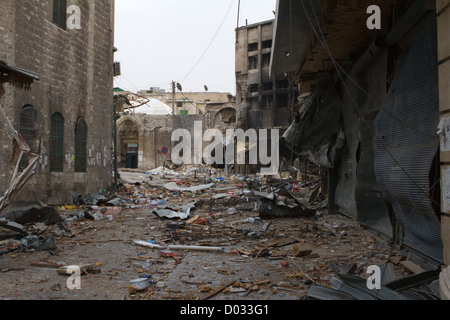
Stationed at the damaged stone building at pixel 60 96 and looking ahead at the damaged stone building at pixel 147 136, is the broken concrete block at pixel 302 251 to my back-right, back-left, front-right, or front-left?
back-right

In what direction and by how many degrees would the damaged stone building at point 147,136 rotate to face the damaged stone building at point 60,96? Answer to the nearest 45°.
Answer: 0° — it already faces it

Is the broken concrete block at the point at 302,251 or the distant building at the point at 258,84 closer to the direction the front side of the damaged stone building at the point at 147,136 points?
the broken concrete block

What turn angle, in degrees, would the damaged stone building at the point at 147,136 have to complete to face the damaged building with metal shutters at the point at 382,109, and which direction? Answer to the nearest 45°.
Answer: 0° — it already faces it

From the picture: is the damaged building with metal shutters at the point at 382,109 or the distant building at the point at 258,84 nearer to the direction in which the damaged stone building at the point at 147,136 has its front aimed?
the damaged building with metal shutters

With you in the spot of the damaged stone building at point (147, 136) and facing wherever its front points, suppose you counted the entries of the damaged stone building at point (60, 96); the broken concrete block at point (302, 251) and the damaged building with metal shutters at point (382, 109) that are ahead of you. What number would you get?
3

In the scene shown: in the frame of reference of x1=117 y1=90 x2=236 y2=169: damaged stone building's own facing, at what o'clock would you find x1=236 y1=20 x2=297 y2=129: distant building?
The distant building is roughly at 10 o'clock from the damaged stone building.

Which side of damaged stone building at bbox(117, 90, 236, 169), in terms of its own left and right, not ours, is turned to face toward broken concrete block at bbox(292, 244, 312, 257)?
front

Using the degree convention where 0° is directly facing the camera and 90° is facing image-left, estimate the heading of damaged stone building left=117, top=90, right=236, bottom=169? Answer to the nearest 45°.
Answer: approximately 0°

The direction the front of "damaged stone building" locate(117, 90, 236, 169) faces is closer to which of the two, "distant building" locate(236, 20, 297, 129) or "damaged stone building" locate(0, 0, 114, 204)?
the damaged stone building
